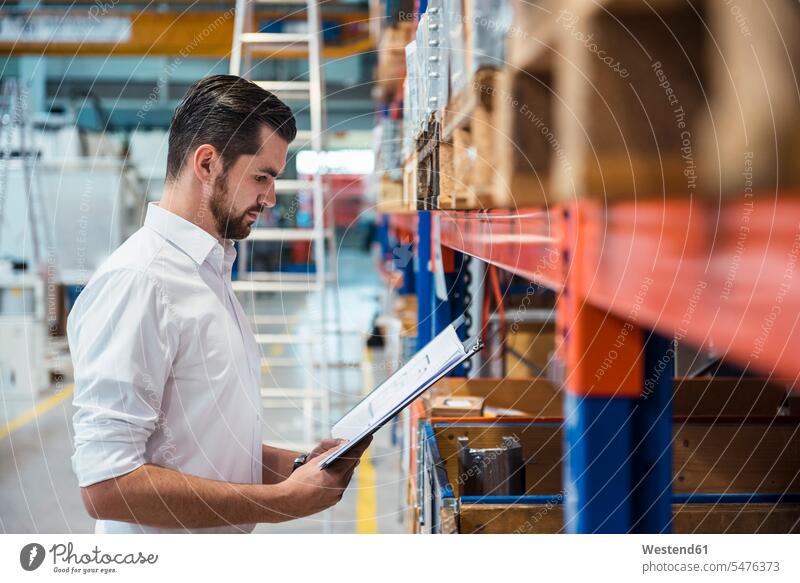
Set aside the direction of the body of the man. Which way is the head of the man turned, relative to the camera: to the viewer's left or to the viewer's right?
to the viewer's right

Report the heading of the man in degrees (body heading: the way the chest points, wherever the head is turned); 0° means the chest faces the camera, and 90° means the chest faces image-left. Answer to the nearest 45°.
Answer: approximately 270°

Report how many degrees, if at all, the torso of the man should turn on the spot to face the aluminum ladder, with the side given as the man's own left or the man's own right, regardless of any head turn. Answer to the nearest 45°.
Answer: approximately 90° to the man's own left

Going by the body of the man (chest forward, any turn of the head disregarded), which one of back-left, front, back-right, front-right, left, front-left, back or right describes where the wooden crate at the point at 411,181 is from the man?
front-left

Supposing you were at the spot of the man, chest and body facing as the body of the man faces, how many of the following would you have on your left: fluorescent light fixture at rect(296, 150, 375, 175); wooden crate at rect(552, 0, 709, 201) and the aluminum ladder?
2

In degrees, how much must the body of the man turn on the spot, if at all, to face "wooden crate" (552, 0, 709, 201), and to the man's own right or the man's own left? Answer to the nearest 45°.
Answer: approximately 45° to the man's own right

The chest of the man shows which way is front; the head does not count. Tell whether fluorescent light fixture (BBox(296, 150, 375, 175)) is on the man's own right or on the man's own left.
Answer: on the man's own left

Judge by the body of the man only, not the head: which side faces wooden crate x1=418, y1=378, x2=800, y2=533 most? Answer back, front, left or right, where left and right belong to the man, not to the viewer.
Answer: front
